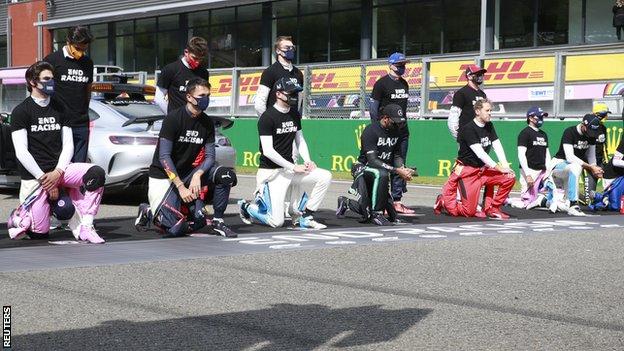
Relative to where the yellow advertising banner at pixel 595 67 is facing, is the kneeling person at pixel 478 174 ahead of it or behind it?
ahead

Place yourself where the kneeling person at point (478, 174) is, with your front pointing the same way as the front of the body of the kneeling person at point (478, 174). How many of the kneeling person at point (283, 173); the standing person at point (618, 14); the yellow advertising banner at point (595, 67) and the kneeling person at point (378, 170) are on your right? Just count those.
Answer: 2

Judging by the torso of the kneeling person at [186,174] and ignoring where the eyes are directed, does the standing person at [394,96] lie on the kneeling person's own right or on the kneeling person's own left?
on the kneeling person's own left

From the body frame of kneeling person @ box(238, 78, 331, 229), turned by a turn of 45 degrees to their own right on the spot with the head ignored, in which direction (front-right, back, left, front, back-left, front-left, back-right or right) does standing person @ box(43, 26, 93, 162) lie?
right

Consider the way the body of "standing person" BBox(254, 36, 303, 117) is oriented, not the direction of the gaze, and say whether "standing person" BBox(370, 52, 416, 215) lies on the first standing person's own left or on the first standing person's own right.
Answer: on the first standing person's own left

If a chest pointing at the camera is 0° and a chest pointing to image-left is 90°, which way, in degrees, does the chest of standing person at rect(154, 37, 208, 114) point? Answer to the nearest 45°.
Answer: approximately 315°

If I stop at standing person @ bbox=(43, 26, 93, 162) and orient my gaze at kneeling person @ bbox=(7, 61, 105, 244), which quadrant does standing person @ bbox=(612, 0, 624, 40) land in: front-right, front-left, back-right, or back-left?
back-left
